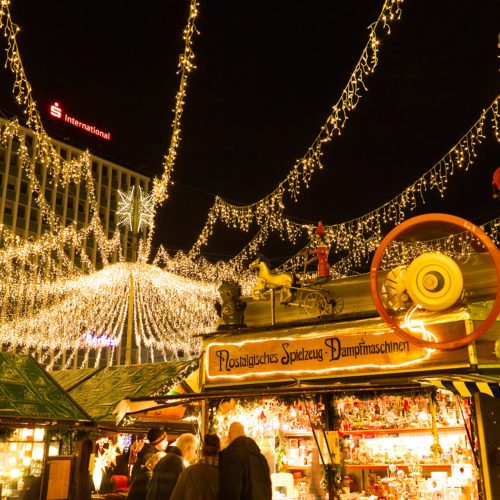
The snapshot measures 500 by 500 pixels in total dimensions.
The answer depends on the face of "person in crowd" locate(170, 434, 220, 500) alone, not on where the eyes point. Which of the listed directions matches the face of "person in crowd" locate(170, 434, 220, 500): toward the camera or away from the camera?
away from the camera

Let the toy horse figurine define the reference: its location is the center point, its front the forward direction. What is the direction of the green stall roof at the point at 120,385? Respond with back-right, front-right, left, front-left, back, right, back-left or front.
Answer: front-right

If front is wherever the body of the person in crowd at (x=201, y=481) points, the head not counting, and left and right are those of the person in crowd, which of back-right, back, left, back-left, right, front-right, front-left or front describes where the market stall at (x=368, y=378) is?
front-right

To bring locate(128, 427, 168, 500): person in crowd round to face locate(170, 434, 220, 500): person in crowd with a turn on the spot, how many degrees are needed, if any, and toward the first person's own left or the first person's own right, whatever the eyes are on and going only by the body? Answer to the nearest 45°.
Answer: approximately 90° to the first person's own right

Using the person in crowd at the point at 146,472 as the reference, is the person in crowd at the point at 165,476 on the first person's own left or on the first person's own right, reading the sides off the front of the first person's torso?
on the first person's own right

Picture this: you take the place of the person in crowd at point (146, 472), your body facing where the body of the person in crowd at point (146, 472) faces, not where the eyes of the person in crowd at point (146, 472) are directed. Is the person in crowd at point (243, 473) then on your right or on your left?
on your right

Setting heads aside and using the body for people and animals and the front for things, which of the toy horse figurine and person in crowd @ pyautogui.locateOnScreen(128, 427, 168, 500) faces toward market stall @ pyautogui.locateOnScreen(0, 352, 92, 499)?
the toy horse figurine

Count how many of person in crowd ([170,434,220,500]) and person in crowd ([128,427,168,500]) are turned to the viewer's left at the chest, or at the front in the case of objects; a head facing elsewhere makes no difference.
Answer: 0

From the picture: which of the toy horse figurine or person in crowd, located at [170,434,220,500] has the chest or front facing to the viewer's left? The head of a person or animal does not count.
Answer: the toy horse figurine

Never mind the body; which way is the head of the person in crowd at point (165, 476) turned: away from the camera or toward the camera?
away from the camera

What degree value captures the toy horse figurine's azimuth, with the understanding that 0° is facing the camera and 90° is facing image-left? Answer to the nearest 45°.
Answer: approximately 90°

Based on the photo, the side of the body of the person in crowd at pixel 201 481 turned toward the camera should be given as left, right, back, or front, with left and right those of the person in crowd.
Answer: back
